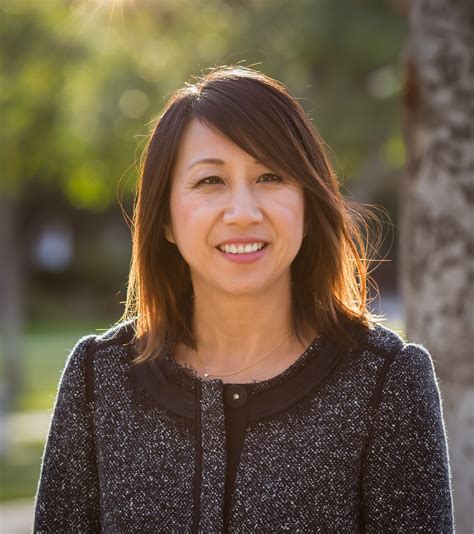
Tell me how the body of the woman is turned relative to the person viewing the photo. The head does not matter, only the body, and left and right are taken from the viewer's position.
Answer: facing the viewer

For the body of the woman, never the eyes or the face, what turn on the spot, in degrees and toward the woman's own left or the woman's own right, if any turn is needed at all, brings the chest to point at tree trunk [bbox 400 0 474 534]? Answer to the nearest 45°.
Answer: approximately 135° to the woman's own left
